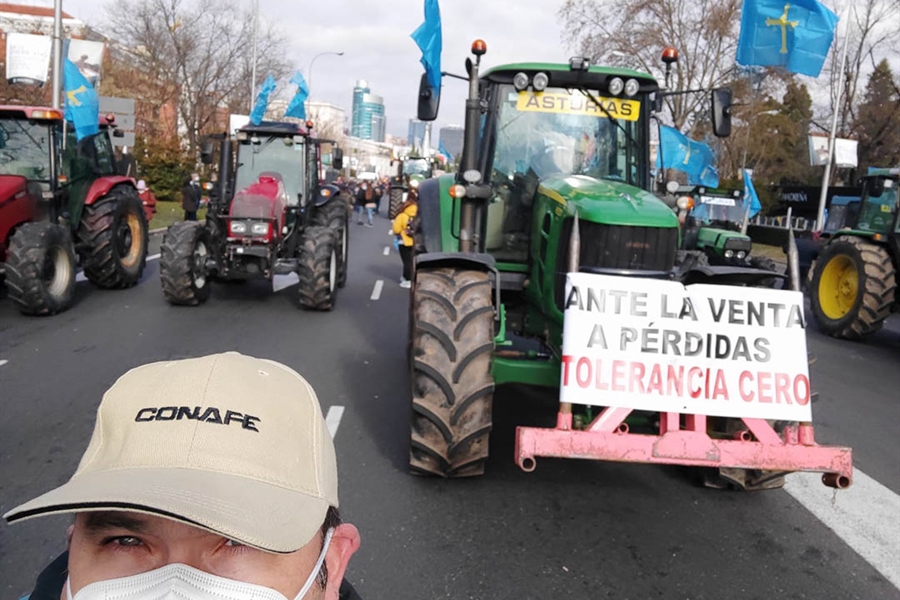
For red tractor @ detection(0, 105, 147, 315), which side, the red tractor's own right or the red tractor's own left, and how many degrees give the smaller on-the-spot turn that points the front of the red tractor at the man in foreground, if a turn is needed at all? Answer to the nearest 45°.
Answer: approximately 45° to the red tractor's own left

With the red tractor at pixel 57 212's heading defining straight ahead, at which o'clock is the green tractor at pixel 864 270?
The green tractor is roughly at 8 o'clock from the red tractor.

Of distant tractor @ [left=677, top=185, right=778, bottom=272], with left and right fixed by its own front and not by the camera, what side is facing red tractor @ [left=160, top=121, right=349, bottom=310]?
right

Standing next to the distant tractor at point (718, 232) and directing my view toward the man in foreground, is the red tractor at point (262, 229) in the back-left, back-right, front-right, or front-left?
front-right

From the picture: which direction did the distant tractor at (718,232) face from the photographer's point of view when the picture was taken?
facing the viewer and to the right of the viewer

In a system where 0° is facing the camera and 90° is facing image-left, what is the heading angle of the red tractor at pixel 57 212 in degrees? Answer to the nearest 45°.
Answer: approximately 45°

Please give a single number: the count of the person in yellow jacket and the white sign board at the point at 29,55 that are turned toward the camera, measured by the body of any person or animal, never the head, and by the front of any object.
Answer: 1

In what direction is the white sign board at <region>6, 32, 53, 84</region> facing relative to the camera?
toward the camera
